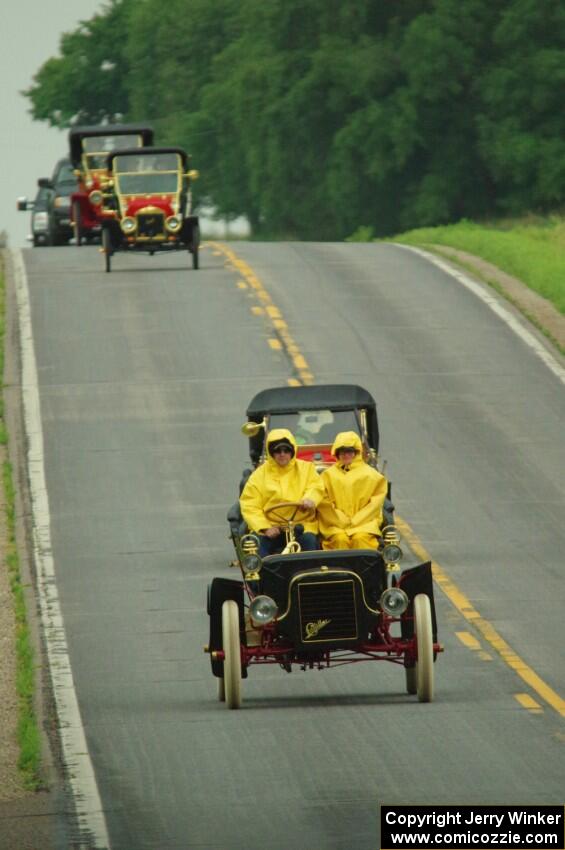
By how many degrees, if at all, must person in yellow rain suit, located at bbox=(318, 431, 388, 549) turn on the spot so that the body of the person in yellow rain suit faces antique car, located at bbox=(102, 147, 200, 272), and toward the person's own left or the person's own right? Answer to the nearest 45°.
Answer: approximately 180°

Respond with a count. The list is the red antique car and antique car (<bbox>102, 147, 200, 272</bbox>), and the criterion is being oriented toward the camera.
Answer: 2

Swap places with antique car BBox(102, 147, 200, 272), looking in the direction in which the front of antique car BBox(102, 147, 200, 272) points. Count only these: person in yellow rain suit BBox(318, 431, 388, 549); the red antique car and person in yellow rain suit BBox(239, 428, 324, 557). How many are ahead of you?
2

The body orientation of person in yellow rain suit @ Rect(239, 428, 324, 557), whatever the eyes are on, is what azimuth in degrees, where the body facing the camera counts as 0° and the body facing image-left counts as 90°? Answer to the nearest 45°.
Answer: approximately 0°

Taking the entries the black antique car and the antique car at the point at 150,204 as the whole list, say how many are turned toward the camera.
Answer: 2

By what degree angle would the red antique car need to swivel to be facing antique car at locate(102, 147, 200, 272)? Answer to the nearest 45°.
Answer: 0° — it already faces it

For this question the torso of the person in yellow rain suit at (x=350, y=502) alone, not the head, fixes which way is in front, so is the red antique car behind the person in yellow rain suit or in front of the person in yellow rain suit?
behind

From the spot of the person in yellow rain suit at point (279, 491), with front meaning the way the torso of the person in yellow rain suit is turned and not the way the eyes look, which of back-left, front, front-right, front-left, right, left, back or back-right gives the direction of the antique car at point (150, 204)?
back

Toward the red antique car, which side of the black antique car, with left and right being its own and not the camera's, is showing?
back
